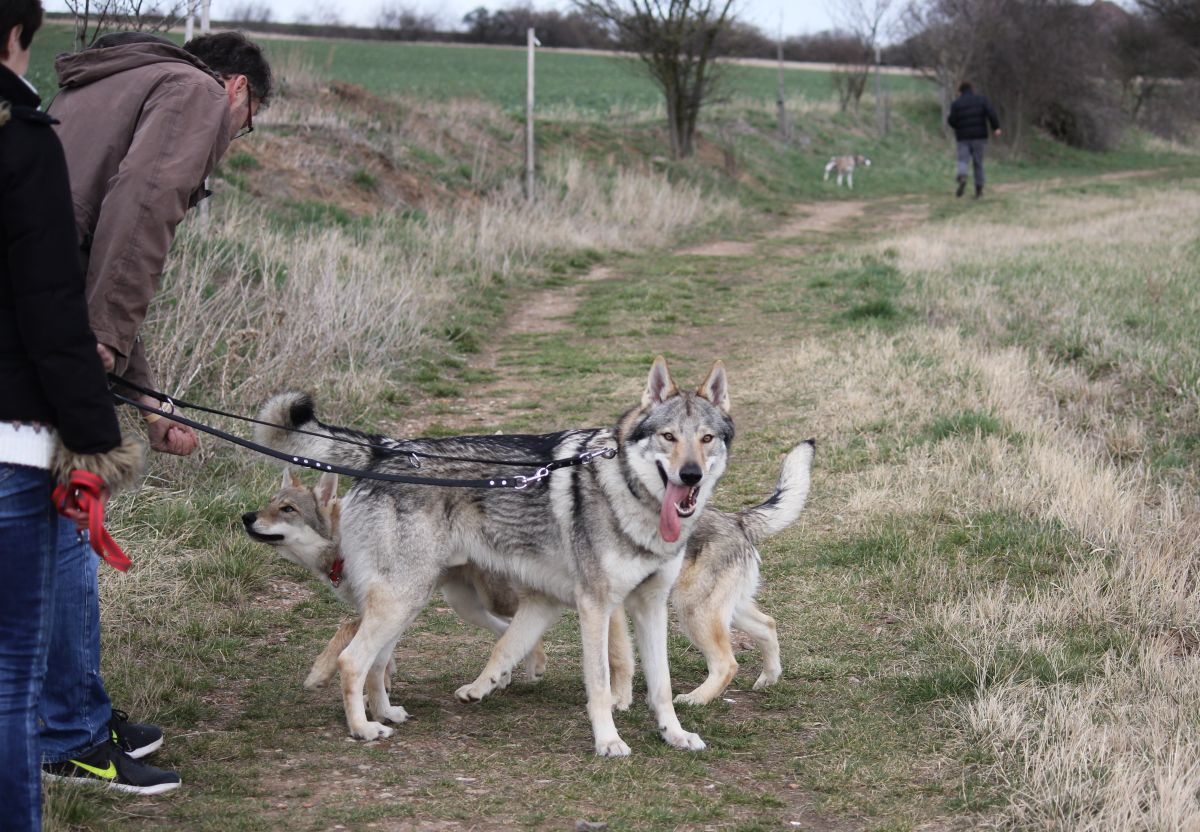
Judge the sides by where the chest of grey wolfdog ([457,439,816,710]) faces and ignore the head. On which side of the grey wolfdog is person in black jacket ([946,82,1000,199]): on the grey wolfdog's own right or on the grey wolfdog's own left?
on the grey wolfdog's own right

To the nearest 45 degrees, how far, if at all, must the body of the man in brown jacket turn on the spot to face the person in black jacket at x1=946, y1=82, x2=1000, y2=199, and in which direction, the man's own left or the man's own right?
approximately 45° to the man's own left

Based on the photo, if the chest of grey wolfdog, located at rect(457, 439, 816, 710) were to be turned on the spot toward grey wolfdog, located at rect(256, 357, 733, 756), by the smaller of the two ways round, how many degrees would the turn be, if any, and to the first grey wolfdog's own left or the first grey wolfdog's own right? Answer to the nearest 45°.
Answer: approximately 45° to the first grey wolfdog's own left

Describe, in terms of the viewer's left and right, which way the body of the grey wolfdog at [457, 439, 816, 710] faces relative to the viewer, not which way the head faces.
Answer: facing to the left of the viewer

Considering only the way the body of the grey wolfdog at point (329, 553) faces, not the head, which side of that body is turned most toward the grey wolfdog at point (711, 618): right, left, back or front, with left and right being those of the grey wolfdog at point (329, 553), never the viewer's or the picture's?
back

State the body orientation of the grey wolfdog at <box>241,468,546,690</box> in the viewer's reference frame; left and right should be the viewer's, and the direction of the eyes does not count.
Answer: facing to the left of the viewer

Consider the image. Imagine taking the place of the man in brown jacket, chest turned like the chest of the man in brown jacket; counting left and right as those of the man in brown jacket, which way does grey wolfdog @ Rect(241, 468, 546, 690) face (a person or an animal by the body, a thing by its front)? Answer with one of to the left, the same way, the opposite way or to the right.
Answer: the opposite way

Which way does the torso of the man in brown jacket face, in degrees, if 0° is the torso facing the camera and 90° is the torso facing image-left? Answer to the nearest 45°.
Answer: approximately 270°
